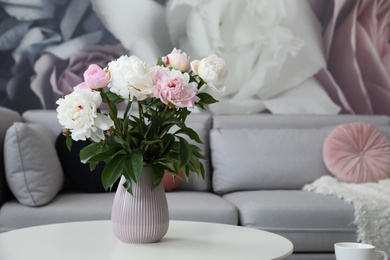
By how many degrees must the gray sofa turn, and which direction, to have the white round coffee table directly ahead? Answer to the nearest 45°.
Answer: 0° — it already faces it

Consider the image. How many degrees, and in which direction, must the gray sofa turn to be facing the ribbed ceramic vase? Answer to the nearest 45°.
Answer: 0° — it already faces it

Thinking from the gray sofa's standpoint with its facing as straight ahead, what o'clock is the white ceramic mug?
The white ceramic mug is roughly at 12 o'clock from the gray sofa.

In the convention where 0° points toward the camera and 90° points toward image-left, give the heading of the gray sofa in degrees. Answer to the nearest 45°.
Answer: approximately 0°
